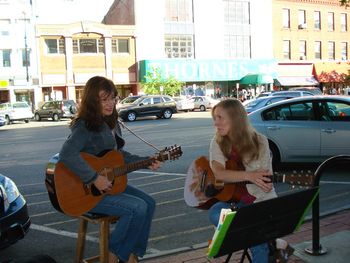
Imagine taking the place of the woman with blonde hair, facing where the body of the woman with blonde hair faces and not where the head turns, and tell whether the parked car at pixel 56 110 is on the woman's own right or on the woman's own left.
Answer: on the woman's own right

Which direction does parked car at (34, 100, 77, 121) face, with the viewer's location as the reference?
facing away from the viewer and to the left of the viewer

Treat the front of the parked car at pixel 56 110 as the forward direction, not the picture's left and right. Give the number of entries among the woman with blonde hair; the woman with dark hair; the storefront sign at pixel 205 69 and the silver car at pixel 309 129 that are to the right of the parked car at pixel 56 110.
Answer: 1

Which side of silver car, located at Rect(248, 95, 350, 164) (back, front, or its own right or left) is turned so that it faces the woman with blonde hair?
right

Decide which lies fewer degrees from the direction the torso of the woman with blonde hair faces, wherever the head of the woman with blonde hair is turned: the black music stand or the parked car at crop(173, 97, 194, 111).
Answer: the black music stand

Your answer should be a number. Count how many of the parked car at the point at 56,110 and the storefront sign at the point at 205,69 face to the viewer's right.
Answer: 0

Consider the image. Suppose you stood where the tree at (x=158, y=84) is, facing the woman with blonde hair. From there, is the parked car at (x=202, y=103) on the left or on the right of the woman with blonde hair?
left

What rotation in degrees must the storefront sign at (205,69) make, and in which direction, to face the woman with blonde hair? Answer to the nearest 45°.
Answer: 0° — it already faces them

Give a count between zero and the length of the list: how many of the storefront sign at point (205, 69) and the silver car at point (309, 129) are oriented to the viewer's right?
1

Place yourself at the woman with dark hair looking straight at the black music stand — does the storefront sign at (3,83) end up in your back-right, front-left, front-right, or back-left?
back-left

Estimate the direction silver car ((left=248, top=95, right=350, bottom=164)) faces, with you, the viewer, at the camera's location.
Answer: facing to the right of the viewer

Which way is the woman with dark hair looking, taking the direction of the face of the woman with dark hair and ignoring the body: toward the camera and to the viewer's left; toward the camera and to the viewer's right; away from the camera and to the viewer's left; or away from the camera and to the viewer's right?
toward the camera and to the viewer's right

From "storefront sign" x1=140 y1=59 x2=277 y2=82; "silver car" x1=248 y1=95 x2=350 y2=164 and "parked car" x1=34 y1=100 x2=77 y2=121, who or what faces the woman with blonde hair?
the storefront sign

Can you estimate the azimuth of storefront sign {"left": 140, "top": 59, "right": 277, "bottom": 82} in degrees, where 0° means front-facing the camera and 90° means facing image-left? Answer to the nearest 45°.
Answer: approximately 0°

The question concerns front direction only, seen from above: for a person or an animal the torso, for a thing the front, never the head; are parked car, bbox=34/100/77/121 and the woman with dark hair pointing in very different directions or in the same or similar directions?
very different directions
